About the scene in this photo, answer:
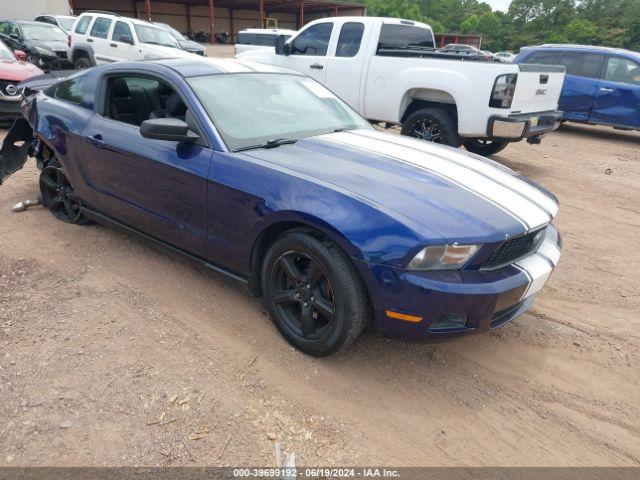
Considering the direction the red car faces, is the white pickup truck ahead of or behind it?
ahead

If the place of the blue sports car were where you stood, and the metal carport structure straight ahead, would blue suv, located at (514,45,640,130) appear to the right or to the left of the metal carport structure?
right

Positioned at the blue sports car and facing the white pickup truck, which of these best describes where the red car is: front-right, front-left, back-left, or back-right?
front-left

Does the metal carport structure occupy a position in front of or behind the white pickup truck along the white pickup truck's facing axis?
in front

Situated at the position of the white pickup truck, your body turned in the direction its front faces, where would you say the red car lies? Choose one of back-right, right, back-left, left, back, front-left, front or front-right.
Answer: front-left

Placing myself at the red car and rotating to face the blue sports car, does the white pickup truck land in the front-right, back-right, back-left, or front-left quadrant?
front-left

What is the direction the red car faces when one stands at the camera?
facing the viewer and to the right of the viewer

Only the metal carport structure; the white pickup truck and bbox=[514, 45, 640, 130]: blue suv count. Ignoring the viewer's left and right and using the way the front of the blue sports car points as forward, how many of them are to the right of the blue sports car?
0

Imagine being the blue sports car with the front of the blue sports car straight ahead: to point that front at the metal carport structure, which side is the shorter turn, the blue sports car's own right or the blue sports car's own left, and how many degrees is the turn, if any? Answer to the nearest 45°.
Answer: approximately 135° to the blue sports car's own left
